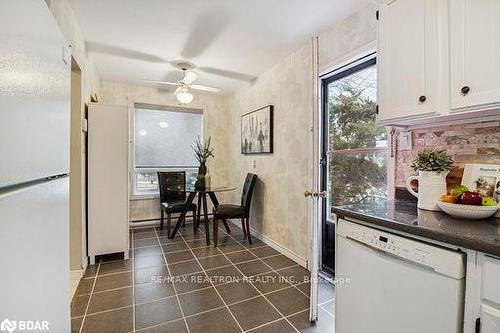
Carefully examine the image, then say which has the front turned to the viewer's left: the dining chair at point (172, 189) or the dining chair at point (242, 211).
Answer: the dining chair at point (242, 211)

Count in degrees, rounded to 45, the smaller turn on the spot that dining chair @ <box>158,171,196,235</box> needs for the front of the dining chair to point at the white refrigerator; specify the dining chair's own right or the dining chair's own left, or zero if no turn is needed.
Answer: approximately 45° to the dining chair's own right

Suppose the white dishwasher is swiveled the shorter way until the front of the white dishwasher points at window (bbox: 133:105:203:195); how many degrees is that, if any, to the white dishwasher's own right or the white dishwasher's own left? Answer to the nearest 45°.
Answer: approximately 90° to the white dishwasher's own right

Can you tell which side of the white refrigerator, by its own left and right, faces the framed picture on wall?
left

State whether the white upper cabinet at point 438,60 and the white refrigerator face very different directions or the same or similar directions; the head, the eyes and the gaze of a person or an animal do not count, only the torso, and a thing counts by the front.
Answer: very different directions

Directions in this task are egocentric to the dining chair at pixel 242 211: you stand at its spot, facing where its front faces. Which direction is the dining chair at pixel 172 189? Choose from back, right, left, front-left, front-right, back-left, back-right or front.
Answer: front-right

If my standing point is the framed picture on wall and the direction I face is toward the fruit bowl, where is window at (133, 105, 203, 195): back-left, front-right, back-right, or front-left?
back-right

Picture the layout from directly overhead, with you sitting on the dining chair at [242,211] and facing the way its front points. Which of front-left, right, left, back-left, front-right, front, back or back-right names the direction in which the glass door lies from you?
back-left

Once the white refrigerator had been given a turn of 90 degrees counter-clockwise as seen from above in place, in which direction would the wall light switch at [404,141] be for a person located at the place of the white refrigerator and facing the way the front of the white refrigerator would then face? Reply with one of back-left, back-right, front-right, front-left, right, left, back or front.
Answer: front-right

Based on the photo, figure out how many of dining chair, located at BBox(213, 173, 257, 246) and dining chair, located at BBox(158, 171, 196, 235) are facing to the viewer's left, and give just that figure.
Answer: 1

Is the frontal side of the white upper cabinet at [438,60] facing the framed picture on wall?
no

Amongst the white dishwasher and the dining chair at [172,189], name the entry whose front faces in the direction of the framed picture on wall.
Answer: the dining chair

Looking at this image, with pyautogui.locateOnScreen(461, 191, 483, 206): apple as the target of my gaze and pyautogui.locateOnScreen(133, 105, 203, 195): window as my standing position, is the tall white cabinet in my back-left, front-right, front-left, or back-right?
front-right

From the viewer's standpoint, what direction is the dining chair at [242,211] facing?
to the viewer's left

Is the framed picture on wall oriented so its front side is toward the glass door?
no

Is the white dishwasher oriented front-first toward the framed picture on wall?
no

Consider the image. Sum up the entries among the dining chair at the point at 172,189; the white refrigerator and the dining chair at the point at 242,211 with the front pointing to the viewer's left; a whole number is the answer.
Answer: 1

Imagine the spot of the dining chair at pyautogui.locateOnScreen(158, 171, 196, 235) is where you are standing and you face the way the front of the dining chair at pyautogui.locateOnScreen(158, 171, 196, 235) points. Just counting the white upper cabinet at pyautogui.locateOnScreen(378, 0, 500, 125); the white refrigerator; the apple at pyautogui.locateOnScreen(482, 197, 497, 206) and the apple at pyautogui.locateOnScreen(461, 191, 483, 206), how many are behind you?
0

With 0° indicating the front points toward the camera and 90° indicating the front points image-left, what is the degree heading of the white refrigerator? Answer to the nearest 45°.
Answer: approximately 315°
